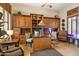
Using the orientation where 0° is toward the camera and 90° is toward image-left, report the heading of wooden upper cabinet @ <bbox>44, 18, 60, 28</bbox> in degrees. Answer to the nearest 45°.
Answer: approximately 0°

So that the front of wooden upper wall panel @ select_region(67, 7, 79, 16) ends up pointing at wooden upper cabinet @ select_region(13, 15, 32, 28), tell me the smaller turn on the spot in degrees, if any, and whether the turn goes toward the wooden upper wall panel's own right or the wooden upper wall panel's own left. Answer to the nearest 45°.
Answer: approximately 45° to the wooden upper wall panel's own right

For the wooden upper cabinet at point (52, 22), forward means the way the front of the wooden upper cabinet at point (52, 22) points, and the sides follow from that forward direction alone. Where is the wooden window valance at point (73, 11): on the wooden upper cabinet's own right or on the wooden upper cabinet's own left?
on the wooden upper cabinet's own left

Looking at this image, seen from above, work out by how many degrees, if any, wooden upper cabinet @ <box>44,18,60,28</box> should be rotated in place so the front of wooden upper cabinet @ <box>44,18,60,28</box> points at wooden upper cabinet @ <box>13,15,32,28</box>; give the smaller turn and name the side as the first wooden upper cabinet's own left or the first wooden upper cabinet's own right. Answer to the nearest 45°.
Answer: approximately 90° to the first wooden upper cabinet's own right

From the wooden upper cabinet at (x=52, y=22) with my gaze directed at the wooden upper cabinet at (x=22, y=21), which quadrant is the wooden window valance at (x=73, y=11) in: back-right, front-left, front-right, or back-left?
back-left

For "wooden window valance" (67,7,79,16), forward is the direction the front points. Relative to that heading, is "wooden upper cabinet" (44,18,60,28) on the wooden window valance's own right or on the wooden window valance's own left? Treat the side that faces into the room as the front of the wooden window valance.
on the wooden window valance's own right

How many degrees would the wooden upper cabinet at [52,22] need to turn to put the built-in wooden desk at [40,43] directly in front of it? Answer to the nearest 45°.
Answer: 0° — it already faces it
